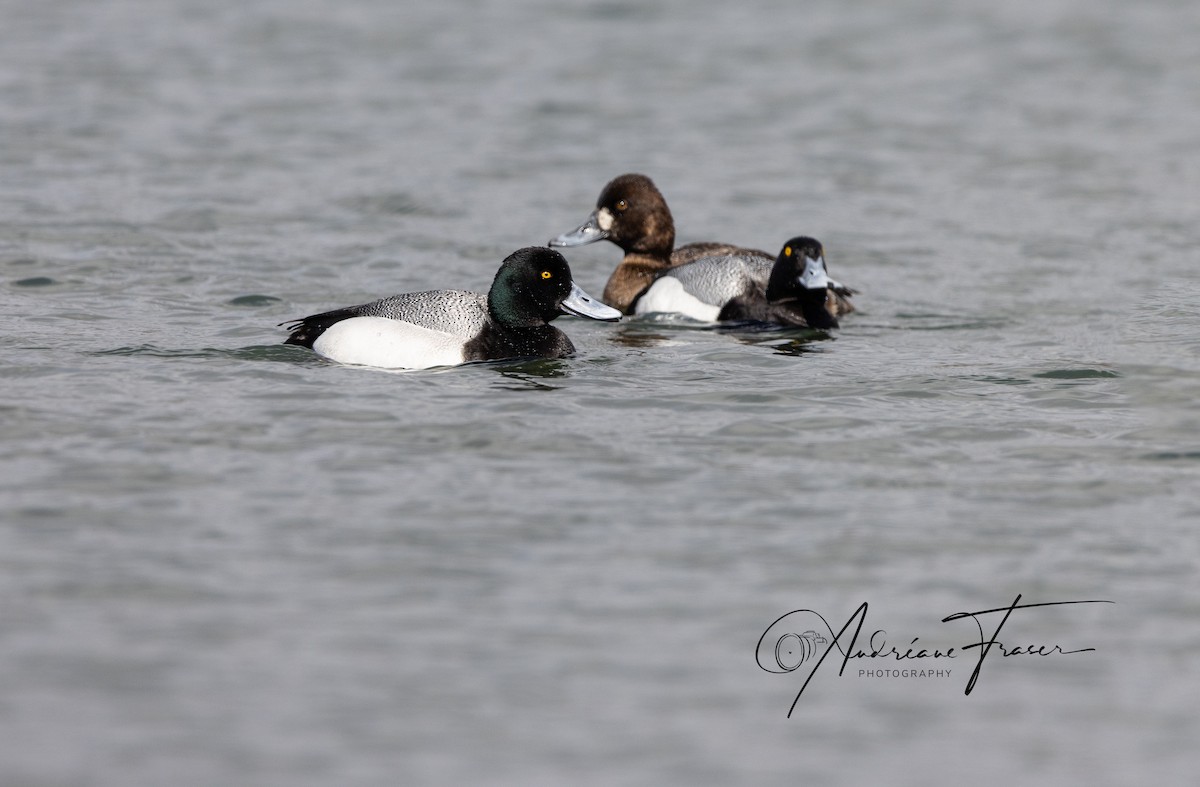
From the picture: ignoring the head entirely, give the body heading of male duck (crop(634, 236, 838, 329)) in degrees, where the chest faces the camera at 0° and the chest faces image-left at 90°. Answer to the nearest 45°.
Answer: approximately 315°

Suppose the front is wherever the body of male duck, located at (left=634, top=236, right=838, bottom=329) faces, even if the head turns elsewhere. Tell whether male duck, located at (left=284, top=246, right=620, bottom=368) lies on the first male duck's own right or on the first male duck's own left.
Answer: on the first male duck's own right

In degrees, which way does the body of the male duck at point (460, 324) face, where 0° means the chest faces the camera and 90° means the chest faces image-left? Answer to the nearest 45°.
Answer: approximately 270°

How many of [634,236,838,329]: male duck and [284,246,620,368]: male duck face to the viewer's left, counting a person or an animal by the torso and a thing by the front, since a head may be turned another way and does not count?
0

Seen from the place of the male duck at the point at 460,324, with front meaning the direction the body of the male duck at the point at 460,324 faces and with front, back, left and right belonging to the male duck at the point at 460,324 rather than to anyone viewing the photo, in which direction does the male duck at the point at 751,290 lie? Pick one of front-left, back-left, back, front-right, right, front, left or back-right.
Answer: front-left
